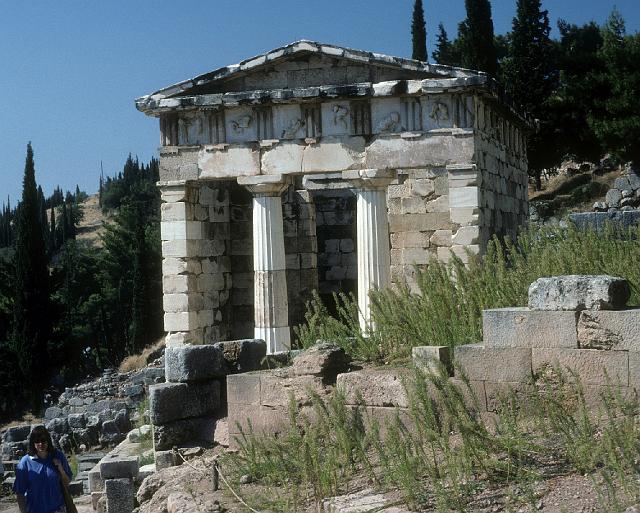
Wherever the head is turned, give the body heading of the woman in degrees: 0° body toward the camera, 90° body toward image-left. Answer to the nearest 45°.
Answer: approximately 0°

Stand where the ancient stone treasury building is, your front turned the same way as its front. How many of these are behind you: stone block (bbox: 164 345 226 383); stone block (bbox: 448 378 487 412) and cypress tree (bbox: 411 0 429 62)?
1

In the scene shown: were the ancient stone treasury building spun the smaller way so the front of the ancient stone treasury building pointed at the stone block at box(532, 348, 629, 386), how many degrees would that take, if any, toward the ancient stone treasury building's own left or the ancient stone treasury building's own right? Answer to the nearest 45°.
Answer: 0° — it already faces it

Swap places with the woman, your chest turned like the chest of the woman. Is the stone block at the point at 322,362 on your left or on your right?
on your left

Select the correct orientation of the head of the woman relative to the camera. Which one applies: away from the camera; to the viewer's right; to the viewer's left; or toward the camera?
toward the camera

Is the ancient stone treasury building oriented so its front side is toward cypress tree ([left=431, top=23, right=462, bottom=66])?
no

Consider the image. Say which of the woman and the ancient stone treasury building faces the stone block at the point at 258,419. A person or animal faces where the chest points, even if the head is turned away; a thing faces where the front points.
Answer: the ancient stone treasury building

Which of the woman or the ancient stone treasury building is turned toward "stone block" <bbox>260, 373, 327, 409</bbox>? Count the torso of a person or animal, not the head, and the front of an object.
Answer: the ancient stone treasury building

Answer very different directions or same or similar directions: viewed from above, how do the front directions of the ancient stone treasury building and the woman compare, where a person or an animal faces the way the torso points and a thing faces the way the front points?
same or similar directions

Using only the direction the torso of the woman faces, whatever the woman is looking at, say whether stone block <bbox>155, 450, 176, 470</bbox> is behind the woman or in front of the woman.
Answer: behind

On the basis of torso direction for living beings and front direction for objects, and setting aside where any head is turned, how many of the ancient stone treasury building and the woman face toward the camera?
2

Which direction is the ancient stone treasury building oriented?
toward the camera

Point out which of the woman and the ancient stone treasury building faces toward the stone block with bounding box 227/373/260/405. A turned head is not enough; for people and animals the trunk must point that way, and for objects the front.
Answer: the ancient stone treasury building

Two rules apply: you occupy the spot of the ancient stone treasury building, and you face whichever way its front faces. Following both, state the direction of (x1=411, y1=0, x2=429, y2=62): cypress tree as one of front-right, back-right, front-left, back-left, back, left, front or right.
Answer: back

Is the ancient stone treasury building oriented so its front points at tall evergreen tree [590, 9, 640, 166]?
no

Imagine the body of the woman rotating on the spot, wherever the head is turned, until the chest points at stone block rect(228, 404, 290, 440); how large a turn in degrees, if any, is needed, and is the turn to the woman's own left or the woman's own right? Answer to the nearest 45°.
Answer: approximately 90° to the woman's own left
